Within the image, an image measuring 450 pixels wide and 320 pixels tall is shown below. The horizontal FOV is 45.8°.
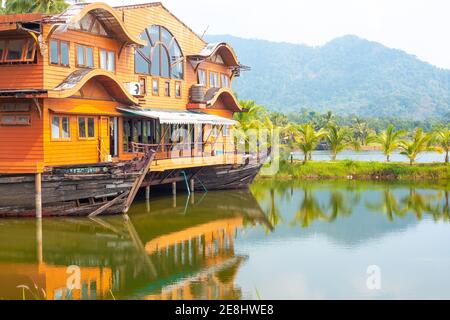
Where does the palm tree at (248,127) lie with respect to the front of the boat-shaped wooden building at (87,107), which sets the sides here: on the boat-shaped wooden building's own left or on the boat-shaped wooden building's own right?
on the boat-shaped wooden building's own left

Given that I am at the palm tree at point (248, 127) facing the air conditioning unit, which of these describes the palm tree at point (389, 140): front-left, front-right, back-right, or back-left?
back-left

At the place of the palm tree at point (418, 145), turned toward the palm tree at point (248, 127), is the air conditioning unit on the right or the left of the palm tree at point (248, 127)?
left

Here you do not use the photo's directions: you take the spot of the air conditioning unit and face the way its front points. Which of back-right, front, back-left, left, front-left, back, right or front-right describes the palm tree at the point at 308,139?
left

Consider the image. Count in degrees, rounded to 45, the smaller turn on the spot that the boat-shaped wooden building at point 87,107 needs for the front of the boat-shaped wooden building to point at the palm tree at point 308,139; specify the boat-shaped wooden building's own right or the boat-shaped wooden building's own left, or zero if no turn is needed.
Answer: approximately 90° to the boat-shaped wooden building's own left

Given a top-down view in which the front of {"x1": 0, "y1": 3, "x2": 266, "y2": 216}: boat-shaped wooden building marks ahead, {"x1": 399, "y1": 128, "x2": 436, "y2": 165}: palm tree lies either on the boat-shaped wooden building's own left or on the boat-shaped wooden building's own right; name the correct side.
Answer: on the boat-shaped wooden building's own left

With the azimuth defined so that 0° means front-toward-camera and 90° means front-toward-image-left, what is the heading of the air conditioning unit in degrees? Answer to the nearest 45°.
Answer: approximately 315°

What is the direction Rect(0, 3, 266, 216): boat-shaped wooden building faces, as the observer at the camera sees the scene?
facing the viewer and to the right of the viewer

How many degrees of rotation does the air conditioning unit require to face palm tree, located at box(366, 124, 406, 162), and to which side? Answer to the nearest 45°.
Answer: approximately 90° to its left

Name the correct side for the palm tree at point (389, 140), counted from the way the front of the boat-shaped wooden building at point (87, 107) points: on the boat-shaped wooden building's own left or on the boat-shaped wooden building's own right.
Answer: on the boat-shaped wooden building's own left
